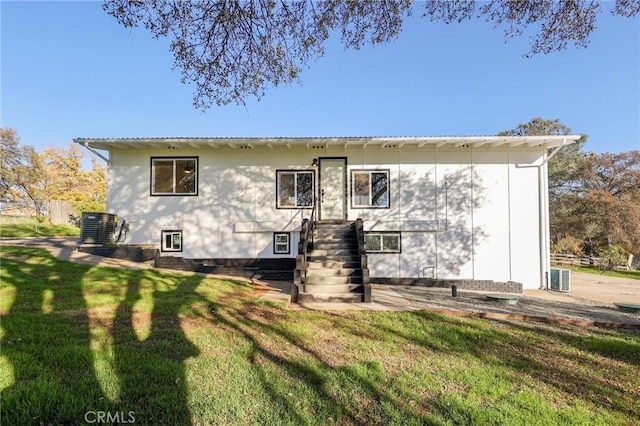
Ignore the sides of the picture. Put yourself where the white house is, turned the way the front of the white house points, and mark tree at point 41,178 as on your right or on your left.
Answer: on your right

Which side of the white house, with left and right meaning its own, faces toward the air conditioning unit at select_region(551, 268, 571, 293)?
left

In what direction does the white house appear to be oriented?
toward the camera

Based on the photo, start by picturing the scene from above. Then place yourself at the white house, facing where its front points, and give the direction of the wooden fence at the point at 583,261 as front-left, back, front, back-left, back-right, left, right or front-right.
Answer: back-left

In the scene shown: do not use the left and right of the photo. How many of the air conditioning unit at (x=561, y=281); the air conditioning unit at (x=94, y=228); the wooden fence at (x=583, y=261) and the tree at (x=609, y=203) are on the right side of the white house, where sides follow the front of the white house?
1

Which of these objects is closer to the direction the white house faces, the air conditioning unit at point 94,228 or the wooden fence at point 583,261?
the air conditioning unit

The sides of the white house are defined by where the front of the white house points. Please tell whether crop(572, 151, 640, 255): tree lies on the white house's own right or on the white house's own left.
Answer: on the white house's own left

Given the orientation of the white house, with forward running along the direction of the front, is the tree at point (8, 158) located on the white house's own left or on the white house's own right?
on the white house's own right

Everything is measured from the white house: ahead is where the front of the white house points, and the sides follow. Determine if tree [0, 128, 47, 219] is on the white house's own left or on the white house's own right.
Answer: on the white house's own right

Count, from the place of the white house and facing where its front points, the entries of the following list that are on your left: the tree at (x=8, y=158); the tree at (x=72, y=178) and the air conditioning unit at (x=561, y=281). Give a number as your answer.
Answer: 1

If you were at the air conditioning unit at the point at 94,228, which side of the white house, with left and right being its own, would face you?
right
